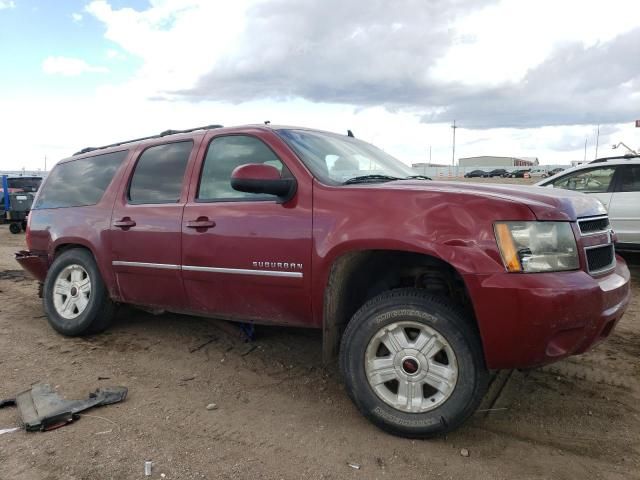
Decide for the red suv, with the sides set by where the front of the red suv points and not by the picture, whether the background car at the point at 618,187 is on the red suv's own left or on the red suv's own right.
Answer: on the red suv's own left

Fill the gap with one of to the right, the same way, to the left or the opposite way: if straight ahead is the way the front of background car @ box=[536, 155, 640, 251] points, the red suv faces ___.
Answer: the opposite way

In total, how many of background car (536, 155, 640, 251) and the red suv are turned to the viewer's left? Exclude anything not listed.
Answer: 1

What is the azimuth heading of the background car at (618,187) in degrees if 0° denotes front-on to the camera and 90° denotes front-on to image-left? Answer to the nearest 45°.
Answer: approximately 90°

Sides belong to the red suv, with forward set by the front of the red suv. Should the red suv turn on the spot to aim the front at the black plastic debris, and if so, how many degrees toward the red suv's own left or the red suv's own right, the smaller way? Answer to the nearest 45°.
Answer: approximately 135° to the red suv's own right

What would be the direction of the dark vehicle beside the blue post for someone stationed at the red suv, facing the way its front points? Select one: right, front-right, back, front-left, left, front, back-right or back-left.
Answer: back

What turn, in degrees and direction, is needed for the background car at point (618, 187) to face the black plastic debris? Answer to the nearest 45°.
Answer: approximately 45° to its left

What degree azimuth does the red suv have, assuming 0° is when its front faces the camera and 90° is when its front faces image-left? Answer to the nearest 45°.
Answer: approximately 315°

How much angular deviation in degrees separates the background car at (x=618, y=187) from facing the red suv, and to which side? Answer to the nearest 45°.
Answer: approximately 90° to its left

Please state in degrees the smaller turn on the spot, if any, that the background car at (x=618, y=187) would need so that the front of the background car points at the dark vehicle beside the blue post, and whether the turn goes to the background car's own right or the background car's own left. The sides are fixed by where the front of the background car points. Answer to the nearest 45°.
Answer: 0° — it already faces it

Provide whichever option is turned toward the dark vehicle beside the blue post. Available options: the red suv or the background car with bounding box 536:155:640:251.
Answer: the background car

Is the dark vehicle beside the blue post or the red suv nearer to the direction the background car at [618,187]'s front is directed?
the dark vehicle beside the blue post
